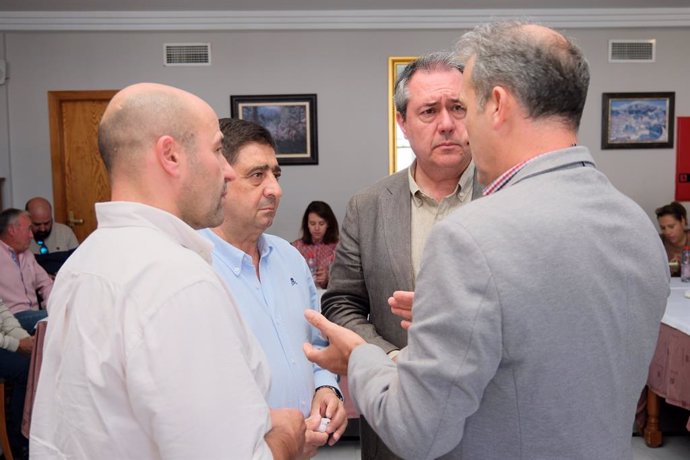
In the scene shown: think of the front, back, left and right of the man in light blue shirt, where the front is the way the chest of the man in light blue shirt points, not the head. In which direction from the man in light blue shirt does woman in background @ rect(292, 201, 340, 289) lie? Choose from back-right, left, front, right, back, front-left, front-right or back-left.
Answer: back-left

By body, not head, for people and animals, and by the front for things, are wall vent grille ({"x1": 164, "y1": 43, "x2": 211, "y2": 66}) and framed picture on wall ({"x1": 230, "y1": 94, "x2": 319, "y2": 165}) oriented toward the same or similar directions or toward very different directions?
same or similar directions

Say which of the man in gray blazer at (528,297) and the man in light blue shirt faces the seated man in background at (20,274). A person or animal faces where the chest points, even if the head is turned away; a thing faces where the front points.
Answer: the man in gray blazer

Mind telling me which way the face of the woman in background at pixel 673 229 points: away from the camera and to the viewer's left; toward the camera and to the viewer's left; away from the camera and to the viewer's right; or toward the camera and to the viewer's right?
toward the camera and to the viewer's left

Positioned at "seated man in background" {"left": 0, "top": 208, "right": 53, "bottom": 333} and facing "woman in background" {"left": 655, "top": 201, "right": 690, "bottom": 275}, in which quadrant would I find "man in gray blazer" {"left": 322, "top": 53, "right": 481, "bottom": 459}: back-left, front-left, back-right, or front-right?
front-right

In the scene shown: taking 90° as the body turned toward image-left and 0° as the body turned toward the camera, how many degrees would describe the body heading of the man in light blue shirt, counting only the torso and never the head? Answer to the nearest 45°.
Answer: approximately 315°

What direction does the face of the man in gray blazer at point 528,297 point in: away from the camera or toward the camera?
away from the camera

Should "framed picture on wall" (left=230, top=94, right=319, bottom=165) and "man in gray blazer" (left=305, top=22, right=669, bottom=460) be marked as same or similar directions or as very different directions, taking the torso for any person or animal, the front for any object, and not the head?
very different directions

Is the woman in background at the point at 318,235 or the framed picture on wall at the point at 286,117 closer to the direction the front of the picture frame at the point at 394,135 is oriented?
the woman in background

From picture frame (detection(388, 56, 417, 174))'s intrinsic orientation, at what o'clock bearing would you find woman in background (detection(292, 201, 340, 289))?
The woman in background is roughly at 1 o'clock from the picture frame.

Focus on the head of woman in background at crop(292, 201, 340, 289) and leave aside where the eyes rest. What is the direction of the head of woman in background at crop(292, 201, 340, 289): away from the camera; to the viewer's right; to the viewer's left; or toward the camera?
toward the camera

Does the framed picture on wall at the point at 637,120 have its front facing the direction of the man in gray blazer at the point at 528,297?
yes

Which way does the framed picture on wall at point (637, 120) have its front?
toward the camera

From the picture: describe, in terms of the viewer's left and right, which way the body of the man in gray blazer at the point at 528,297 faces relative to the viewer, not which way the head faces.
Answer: facing away from the viewer and to the left of the viewer

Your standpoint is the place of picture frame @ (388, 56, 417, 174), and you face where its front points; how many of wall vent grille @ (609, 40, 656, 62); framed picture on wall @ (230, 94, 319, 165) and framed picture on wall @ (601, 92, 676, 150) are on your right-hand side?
1

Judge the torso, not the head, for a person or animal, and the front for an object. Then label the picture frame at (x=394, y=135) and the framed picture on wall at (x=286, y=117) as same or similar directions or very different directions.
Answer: same or similar directions

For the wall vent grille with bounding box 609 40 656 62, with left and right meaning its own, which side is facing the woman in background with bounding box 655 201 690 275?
front
